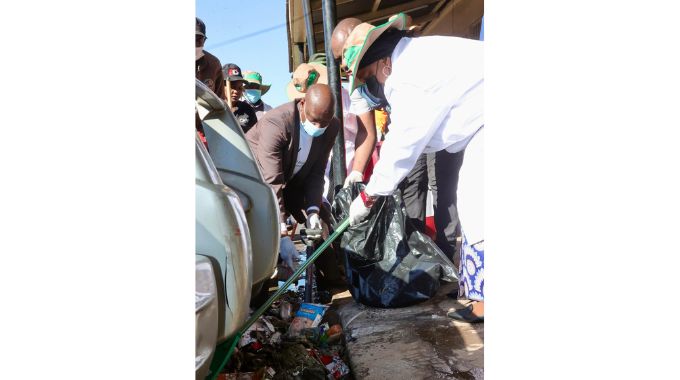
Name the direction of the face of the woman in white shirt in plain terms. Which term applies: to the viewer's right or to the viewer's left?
to the viewer's left

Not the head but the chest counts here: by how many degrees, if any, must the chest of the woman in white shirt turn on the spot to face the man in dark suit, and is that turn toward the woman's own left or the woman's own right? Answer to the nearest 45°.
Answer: approximately 45° to the woman's own right

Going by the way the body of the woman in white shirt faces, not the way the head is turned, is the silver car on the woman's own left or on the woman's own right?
on the woman's own left

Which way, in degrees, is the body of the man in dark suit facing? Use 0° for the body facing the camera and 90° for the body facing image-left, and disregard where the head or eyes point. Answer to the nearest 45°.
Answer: approximately 315°

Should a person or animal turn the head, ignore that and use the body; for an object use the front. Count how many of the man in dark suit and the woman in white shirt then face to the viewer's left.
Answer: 1

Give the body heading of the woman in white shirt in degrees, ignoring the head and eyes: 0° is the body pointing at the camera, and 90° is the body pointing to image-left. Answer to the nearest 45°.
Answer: approximately 90°
